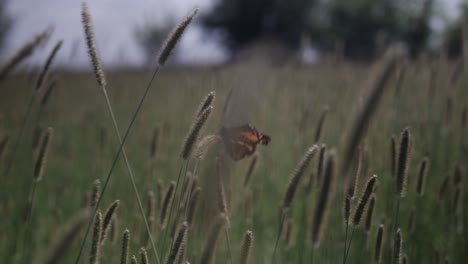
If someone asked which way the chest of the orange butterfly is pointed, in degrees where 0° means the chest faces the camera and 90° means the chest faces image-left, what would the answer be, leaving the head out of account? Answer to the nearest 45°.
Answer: approximately 270°

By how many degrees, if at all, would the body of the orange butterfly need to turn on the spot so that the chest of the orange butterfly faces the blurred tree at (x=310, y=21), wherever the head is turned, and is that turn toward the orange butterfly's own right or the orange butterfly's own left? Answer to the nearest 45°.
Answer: approximately 90° to the orange butterfly's own left
